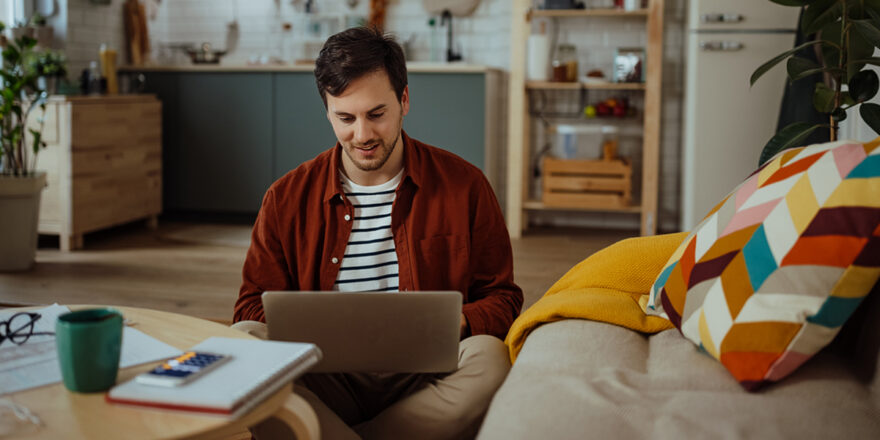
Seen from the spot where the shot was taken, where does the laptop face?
facing away from the viewer

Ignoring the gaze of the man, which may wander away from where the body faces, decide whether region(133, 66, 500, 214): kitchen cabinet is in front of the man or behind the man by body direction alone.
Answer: behind

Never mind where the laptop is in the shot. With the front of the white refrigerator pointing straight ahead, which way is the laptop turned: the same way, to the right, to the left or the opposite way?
the opposite way

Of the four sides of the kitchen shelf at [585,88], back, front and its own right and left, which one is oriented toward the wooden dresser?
right

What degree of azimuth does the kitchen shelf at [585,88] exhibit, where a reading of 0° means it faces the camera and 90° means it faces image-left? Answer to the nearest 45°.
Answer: approximately 0°

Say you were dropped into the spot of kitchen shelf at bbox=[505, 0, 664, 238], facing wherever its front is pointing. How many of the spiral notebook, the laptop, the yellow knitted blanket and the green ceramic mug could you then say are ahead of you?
4
